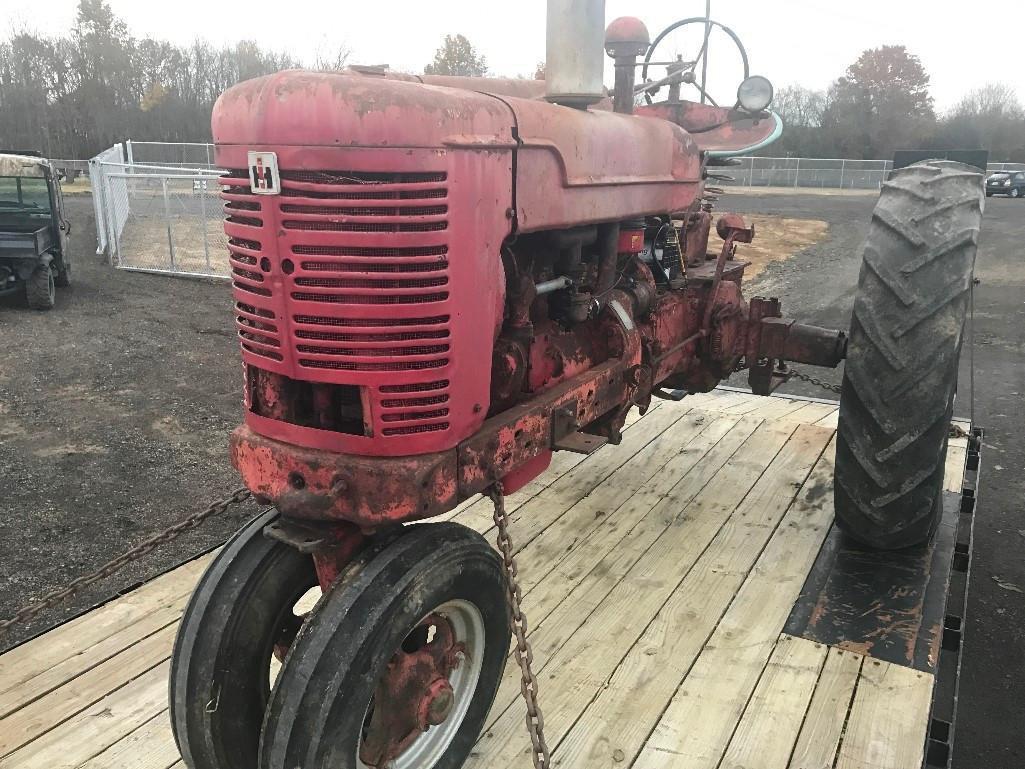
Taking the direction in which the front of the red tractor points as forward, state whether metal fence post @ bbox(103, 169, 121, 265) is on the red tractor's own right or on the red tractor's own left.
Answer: on the red tractor's own right

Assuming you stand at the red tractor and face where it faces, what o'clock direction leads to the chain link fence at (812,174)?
The chain link fence is roughly at 5 o'clock from the red tractor.

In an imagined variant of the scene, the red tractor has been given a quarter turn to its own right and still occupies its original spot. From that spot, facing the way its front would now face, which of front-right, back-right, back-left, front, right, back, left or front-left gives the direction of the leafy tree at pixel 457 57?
front-right

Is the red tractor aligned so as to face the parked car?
no

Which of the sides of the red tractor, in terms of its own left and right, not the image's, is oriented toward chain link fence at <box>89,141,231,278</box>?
right

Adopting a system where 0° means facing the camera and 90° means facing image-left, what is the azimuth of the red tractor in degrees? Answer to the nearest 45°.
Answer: approximately 45°
